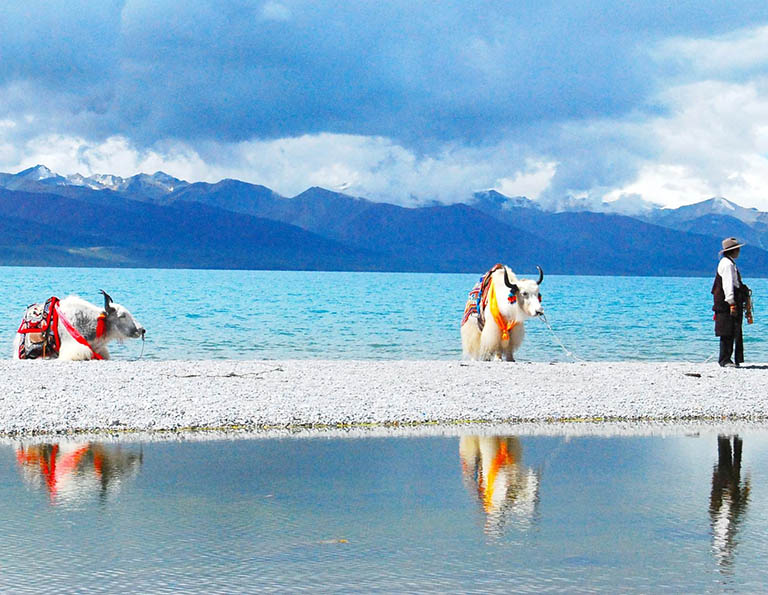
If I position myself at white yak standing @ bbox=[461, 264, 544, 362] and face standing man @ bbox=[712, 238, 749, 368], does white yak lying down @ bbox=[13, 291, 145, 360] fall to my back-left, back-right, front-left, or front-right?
back-right

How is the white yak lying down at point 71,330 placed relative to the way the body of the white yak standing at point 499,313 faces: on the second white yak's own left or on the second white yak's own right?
on the second white yak's own right

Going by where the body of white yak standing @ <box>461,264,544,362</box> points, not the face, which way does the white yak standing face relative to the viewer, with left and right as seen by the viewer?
facing the viewer and to the right of the viewer

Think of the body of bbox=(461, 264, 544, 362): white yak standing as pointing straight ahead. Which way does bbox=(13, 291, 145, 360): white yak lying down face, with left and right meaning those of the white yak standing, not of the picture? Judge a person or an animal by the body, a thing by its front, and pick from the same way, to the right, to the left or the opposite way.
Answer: to the left

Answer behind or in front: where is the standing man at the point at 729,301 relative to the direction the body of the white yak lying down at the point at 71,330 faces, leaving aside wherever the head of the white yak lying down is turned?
in front

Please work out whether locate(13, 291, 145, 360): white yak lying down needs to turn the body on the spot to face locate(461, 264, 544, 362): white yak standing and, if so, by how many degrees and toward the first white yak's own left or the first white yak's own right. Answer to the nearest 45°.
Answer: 0° — it already faces it

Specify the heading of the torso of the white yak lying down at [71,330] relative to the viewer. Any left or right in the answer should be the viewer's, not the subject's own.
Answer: facing to the right of the viewer
